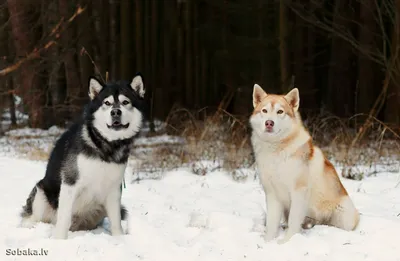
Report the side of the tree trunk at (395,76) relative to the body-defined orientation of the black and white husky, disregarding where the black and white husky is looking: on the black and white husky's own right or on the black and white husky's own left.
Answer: on the black and white husky's own left

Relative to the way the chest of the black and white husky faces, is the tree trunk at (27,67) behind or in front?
behind

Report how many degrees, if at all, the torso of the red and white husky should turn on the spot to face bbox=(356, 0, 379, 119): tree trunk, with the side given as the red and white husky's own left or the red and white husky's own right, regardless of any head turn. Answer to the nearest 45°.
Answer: approximately 135° to the red and white husky's own right

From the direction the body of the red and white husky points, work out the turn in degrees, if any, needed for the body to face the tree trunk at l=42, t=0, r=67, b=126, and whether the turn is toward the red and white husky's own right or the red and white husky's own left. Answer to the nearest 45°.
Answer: approximately 90° to the red and white husky's own right

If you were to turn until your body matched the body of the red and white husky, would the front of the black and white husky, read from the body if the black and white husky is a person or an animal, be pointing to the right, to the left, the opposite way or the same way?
to the left

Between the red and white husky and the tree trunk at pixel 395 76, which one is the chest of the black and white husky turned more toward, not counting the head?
the red and white husky

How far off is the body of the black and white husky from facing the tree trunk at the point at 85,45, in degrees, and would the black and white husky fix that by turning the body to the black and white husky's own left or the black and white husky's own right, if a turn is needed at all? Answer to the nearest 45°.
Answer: approximately 135° to the black and white husky's own left

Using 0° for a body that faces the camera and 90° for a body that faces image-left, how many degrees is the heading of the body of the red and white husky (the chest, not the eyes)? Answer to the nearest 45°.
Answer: approximately 45°

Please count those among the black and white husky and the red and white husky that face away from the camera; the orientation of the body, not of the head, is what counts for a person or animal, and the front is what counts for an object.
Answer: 0

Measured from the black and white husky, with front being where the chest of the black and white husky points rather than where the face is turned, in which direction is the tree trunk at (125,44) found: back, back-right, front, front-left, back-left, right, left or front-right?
back-left
